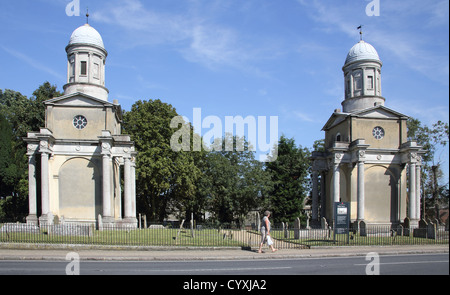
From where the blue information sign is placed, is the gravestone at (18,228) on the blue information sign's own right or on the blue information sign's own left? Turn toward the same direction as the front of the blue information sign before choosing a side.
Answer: on the blue information sign's own right

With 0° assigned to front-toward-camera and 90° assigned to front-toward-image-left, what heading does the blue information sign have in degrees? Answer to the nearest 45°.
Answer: approximately 0°

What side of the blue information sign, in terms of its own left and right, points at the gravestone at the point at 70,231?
right
